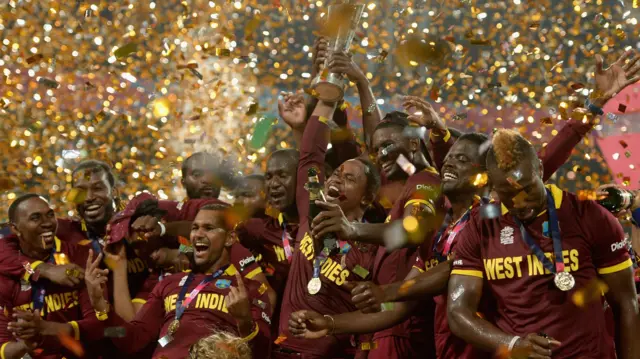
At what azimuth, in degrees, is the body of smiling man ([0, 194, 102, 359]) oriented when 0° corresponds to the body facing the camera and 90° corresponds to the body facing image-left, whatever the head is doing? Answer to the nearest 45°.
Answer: approximately 0°

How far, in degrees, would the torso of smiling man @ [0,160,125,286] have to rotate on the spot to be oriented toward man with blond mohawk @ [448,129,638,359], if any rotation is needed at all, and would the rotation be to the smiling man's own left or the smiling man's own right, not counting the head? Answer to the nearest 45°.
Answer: approximately 45° to the smiling man's own left

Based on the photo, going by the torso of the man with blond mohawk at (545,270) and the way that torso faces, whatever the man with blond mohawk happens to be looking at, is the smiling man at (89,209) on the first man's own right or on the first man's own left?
on the first man's own right

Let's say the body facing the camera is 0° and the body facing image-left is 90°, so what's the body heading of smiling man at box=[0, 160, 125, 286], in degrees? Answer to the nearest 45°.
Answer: approximately 0°

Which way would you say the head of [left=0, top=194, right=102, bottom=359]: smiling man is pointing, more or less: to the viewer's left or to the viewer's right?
to the viewer's right

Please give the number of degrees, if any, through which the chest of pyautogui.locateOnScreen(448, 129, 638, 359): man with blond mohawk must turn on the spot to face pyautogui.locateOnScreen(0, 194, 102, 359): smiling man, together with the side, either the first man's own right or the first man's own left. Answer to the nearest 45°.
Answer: approximately 90° to the first man's own right

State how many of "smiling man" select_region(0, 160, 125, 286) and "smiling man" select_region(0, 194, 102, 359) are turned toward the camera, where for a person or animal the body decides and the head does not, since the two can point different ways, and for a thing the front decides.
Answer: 2
